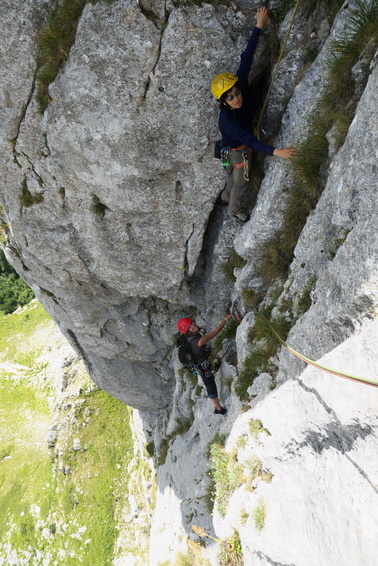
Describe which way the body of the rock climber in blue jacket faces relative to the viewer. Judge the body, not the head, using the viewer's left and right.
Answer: facing the viewer and to the right of the viewer

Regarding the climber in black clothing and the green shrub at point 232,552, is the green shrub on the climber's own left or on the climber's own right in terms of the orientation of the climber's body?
on the climber's own right

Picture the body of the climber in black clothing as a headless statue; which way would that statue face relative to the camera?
to the viewer's right

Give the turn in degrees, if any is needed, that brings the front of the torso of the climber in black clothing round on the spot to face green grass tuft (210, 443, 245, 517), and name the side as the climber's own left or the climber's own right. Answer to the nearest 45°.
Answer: approximately 45° to the climber's own right

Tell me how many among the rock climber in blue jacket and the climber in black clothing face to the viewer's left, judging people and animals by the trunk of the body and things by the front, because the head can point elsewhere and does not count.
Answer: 0

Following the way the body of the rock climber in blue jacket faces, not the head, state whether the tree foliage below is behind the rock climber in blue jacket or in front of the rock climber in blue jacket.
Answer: behind
